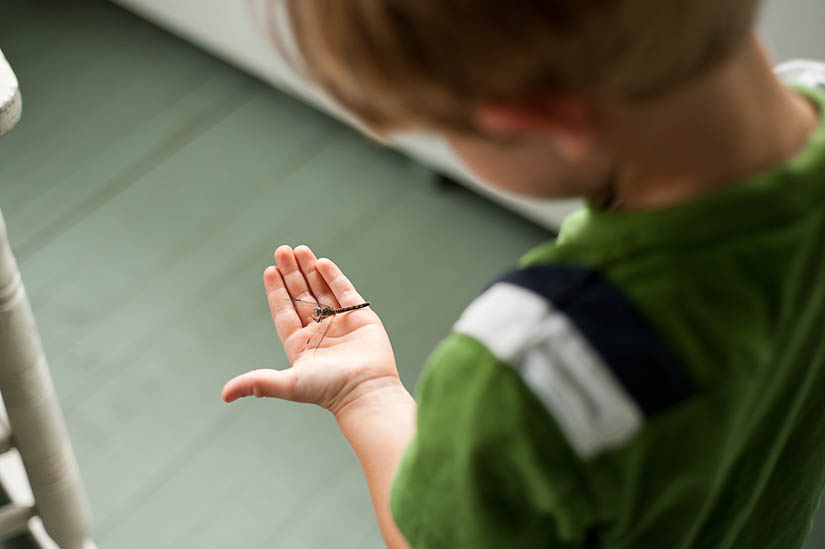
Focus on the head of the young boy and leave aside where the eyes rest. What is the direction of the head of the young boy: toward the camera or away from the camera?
away from the camera

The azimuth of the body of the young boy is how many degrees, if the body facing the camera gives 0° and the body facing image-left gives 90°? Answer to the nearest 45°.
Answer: approximately 135°
